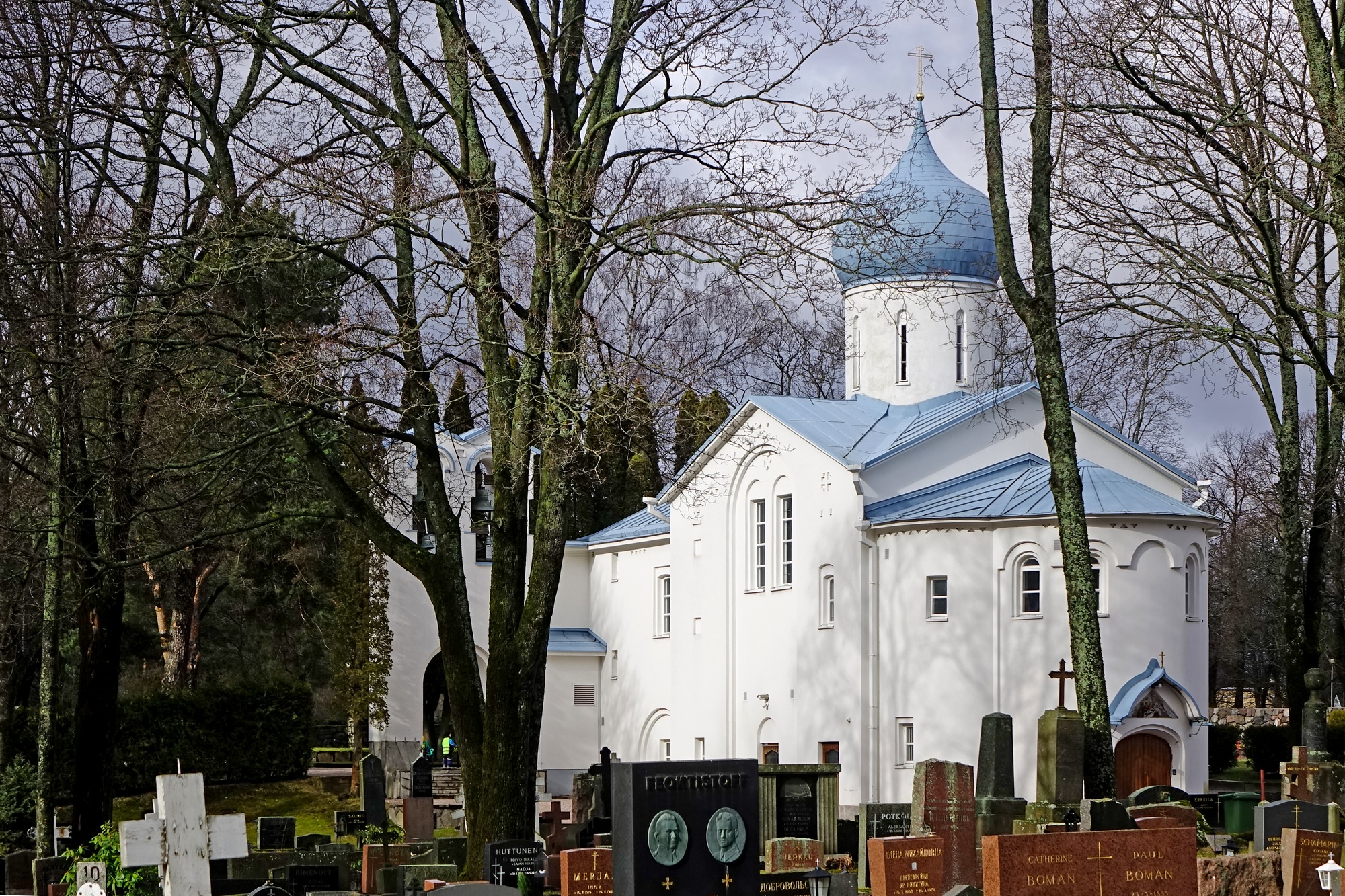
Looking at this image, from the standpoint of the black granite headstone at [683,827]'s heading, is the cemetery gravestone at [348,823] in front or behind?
behind

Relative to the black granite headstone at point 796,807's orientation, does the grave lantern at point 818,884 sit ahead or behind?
ahead

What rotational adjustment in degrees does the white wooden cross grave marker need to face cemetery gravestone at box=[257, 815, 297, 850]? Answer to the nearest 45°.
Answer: approximately 180°

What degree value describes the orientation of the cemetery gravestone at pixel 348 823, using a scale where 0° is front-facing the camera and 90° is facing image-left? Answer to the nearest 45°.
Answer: approximately 0°

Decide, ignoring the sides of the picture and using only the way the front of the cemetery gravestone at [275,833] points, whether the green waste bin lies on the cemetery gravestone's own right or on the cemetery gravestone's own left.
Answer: on the cemetery gravestone's own left
